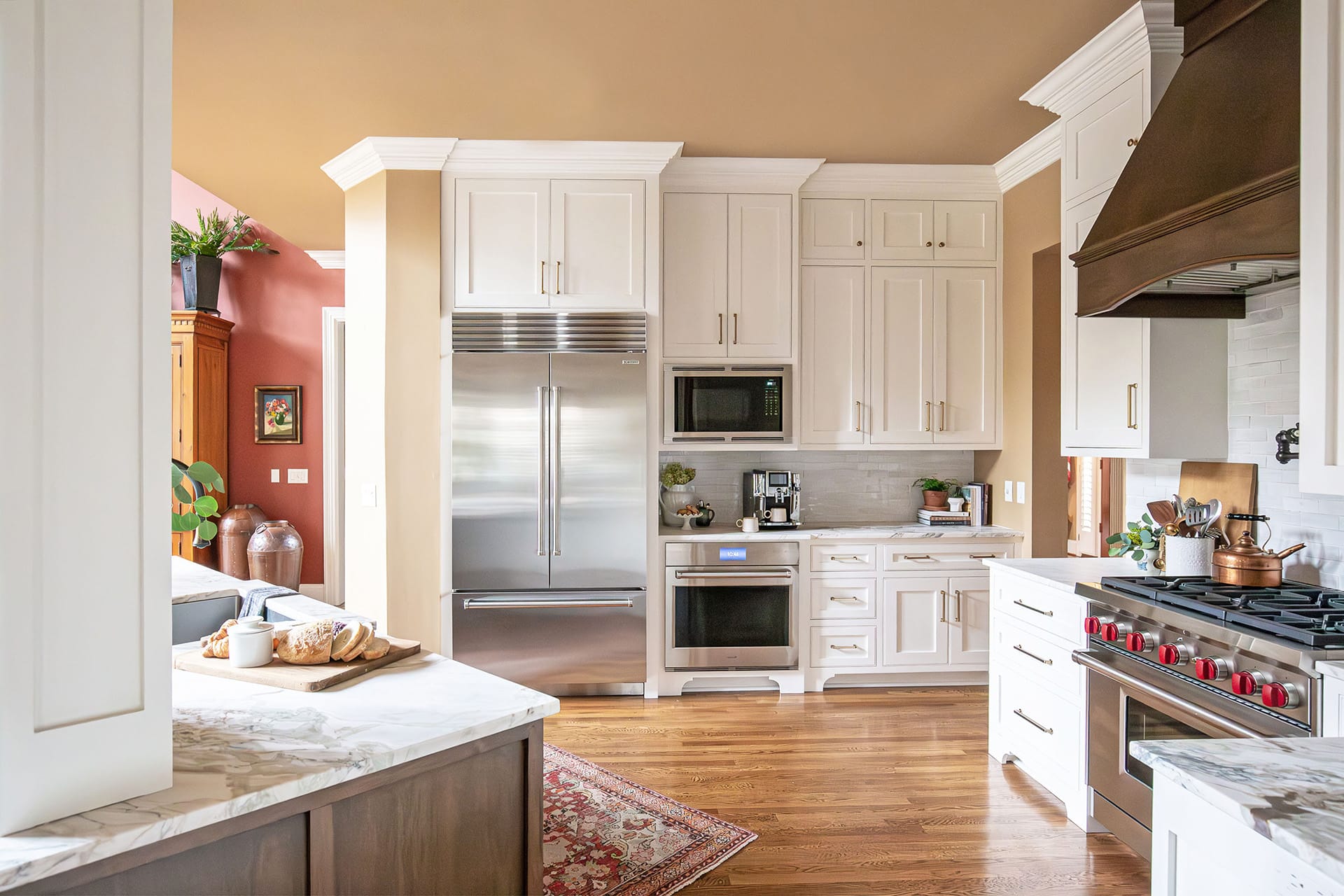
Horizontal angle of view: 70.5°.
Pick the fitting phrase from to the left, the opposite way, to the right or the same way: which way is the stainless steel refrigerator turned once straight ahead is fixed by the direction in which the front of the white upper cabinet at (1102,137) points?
to the left

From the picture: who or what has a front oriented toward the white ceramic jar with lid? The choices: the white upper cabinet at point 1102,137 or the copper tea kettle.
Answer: the white upper cabinet

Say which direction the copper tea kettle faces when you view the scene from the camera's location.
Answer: facing to the right of the viewer

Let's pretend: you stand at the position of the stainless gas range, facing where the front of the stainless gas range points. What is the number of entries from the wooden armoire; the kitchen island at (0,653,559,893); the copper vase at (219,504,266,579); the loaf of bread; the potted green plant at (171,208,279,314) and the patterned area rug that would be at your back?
0

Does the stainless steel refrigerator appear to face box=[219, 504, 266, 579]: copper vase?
no

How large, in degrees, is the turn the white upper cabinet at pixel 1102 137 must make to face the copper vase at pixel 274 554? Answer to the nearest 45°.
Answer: approximately 45° to its right

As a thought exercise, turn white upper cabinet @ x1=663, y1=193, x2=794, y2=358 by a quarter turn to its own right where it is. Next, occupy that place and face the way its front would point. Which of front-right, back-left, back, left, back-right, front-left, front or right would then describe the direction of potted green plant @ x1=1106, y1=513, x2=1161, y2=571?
back-left

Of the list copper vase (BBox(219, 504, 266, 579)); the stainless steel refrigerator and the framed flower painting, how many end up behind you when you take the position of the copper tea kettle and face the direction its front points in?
3

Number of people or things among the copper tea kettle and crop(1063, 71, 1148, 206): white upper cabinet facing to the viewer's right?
1

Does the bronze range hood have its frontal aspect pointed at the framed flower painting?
no

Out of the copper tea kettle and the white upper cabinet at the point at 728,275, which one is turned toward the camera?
the white upper cabinet

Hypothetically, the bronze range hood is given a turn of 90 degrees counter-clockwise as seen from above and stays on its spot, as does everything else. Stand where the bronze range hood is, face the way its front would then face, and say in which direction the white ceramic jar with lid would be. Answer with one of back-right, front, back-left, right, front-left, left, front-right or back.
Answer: right

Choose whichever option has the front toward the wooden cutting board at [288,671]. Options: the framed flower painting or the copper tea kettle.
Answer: the framed flower painting

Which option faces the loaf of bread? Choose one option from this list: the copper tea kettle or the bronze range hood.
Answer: the bronze range hood

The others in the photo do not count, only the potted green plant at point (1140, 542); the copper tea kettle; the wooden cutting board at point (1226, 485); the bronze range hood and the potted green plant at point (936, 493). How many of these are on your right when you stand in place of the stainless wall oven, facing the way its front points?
0

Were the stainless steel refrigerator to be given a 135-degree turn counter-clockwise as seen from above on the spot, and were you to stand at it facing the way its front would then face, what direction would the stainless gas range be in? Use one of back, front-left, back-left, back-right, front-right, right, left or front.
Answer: right

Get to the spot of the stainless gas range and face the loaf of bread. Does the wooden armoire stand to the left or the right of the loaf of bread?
right

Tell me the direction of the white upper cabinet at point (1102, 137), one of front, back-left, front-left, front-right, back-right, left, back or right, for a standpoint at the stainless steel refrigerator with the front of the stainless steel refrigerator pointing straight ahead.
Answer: front-left

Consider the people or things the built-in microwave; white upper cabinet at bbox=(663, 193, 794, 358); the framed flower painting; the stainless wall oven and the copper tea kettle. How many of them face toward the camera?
4

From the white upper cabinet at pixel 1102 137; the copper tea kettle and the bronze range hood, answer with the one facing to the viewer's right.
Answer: the copper tea kettle
